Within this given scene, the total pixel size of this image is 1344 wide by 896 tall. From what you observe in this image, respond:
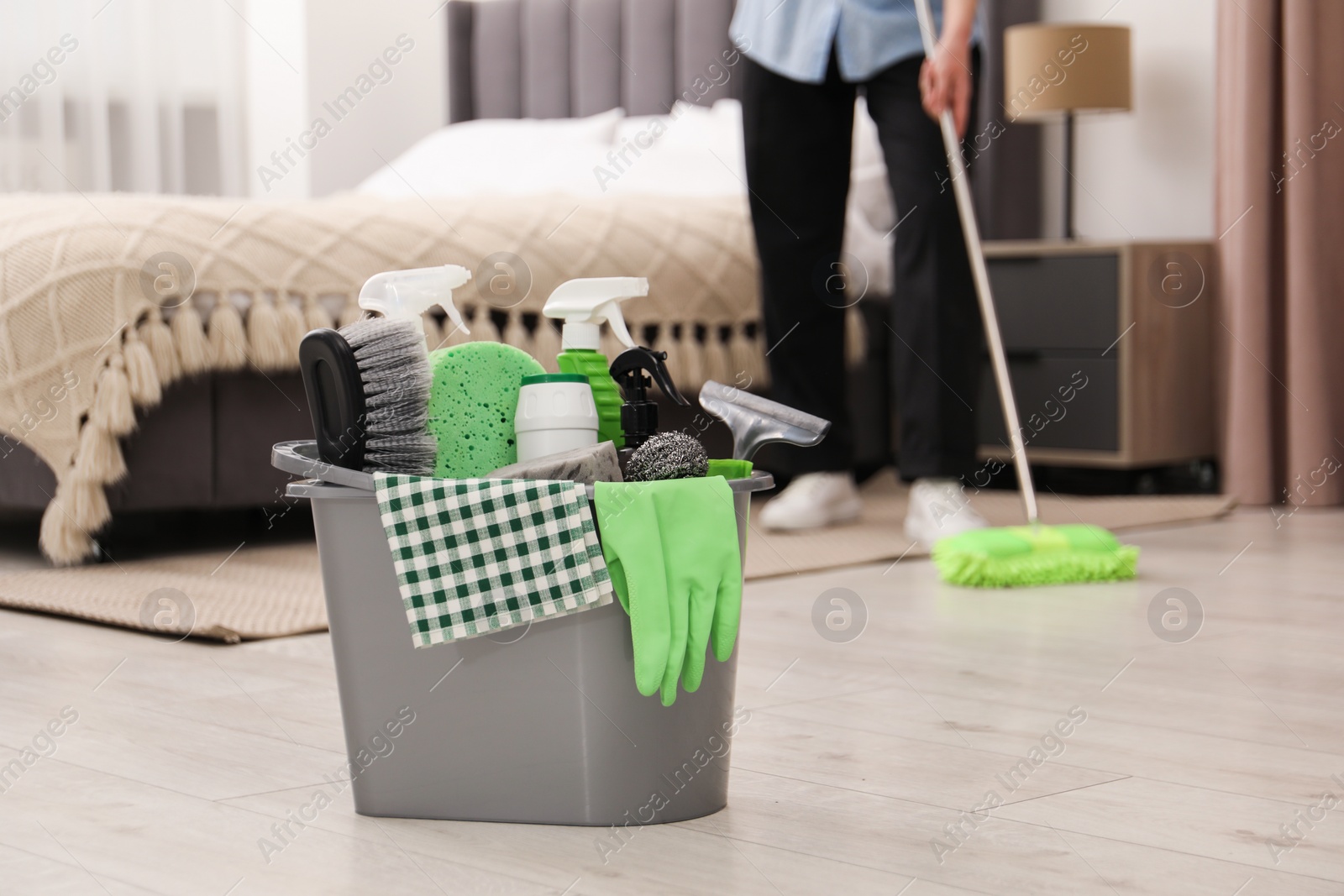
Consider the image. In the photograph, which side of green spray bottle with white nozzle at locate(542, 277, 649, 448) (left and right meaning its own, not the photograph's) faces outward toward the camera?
right

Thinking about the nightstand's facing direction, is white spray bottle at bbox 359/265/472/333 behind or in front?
in front

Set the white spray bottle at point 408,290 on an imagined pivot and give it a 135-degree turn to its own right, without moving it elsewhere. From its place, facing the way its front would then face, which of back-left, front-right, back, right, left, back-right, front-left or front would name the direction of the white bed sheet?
back-right

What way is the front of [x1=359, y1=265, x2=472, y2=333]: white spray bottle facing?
to the viewer's right

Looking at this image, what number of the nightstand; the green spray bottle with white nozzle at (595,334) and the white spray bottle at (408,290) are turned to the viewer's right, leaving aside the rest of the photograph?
2
